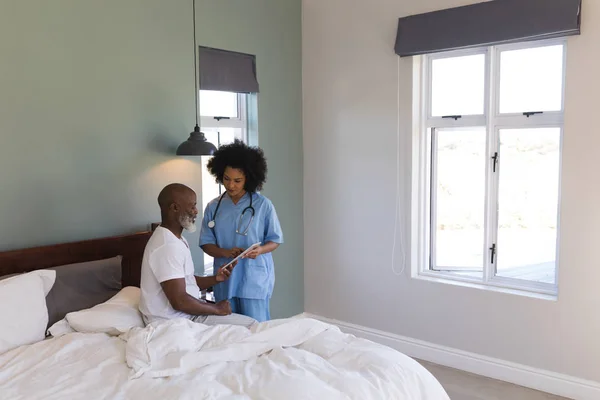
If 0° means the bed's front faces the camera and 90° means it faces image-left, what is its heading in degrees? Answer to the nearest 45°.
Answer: approximately 315°

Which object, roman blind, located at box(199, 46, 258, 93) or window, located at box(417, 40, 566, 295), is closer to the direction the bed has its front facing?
the window

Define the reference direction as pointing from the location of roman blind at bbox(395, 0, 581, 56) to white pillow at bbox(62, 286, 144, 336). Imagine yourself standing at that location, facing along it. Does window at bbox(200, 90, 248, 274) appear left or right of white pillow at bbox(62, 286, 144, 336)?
right

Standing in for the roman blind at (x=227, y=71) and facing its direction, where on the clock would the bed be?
The bed is roughly at 2 o'clock from the roman blind.

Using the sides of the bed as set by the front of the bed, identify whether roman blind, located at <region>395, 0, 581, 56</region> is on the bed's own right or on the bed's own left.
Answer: on the bed's own left

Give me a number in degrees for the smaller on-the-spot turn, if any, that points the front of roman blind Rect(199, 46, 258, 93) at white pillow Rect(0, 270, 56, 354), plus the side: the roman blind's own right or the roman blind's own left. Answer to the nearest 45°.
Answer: approximately 90° to the roman blind's own right

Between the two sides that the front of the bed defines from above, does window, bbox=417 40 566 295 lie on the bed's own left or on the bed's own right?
on the bed's own left

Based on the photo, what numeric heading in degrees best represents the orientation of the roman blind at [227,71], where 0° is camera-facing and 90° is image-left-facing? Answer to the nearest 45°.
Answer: approximately 315°

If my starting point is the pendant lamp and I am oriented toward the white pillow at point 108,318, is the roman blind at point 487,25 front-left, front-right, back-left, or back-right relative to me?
back-left

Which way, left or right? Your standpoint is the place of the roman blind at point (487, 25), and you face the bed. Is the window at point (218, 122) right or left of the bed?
right

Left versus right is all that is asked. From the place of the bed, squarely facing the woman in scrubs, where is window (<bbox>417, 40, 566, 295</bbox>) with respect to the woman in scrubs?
right
